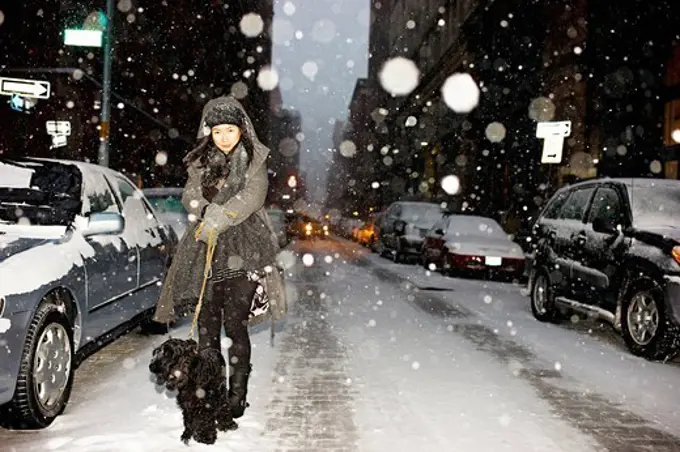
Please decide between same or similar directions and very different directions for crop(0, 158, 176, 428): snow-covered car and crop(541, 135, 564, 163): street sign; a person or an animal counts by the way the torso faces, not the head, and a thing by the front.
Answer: same or similar directions

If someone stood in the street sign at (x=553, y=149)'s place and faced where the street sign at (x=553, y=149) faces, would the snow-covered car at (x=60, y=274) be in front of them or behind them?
in front

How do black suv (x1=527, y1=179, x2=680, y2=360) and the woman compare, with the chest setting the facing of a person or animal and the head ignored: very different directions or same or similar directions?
same or similar directions

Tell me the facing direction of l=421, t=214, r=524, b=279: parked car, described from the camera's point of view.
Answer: facing the viewer and to the right of the viewer

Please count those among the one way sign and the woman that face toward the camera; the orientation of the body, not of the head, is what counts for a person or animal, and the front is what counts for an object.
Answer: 2

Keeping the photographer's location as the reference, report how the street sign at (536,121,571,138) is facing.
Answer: facing the viewer

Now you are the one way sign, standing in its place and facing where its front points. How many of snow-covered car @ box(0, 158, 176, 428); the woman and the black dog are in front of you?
3

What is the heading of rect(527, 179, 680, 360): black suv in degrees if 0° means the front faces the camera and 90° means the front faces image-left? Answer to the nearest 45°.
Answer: approximately 315°

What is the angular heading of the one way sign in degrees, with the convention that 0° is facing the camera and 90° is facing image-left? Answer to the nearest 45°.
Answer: approximately 0°

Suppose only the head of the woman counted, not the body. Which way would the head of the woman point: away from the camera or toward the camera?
toward the camera

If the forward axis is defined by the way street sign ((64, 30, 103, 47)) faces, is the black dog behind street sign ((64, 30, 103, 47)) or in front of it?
in front

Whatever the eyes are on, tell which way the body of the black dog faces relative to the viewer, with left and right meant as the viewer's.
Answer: facing the viewer and to the left of the viewer

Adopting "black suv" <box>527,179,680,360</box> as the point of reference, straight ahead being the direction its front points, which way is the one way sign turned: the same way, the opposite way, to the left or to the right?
the same way

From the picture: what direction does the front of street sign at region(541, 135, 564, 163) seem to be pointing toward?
toward the camera
